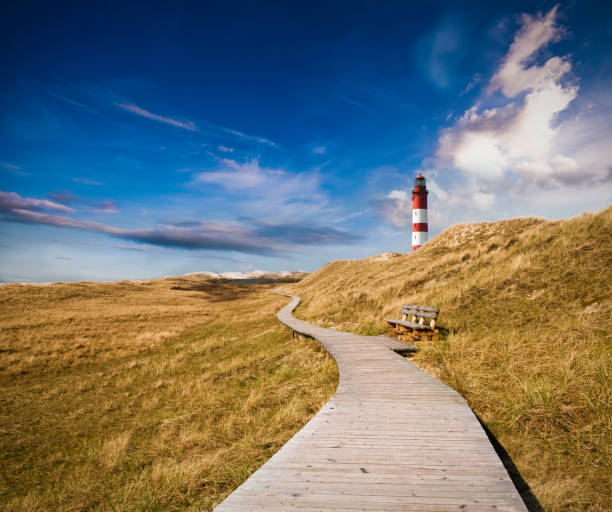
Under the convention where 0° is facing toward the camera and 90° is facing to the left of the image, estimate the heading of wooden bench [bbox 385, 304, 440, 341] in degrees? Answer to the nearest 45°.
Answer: approximately 45°

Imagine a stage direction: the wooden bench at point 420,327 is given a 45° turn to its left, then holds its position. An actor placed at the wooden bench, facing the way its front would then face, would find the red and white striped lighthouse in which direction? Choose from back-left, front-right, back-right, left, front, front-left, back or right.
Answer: back
